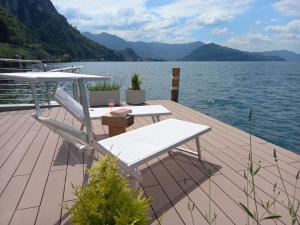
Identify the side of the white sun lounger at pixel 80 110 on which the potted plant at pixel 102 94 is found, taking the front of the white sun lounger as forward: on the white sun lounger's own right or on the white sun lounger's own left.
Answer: on the white sun lounger's own left

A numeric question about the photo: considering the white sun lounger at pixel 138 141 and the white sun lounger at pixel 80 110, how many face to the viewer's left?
0

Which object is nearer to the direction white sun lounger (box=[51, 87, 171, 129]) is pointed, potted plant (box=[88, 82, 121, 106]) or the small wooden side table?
the small wooden side table

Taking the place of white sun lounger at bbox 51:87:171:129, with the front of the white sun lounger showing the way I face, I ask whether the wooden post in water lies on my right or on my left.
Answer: on my left

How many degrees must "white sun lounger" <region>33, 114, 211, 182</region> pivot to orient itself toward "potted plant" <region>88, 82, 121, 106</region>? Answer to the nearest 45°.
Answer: approximately 45° to its left

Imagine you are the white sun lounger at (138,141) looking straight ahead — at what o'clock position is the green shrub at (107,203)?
The green shrub is roughly at 5 o'clock from the white sun lounger.

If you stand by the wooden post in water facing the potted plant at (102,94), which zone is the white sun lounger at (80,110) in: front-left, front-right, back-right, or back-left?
front-left

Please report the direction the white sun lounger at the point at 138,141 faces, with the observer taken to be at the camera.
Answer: facing away from the viewer and to the right of the viewer

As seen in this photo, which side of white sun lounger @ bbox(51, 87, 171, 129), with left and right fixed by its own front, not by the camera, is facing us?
right

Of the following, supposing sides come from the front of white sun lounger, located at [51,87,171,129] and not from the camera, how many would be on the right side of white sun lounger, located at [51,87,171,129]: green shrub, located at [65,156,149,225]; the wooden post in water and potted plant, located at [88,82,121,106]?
1

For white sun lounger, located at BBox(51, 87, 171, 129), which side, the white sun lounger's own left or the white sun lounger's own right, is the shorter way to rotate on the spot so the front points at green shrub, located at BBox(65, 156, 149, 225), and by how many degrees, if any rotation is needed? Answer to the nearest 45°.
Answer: approximately 90° to the white sun lounger's own right
